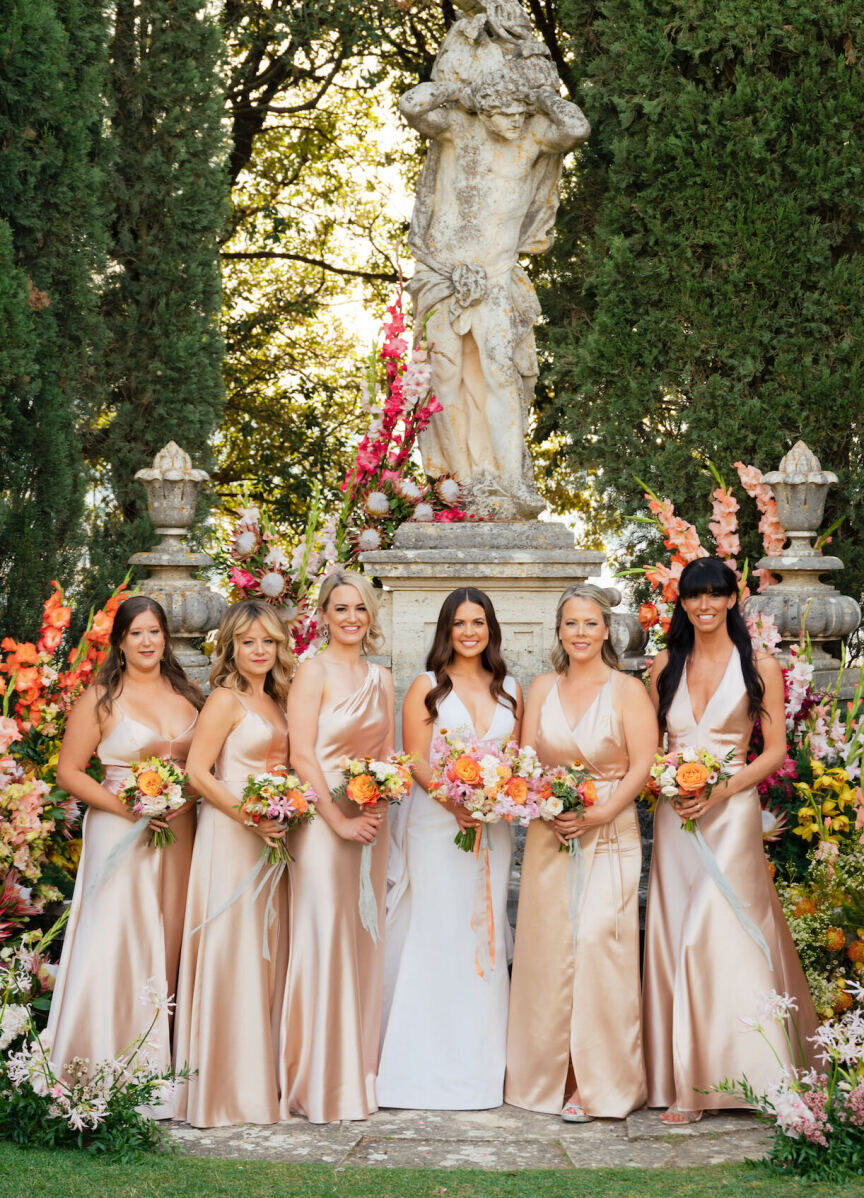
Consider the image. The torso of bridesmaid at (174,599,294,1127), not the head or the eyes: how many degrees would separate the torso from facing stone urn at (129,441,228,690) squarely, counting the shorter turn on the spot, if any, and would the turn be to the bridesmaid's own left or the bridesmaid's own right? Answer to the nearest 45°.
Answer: approximately 135° to the bridesmaid's own left

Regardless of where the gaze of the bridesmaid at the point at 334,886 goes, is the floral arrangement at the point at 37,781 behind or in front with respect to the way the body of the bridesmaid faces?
behind

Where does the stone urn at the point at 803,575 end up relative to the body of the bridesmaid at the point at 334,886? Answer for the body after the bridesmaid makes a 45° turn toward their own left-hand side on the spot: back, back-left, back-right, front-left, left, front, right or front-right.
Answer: front-left

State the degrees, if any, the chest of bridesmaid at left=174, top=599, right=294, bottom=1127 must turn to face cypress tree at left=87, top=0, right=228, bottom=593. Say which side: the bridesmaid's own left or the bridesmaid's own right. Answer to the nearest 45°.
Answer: approximately 135° to the bridesmaid's own left

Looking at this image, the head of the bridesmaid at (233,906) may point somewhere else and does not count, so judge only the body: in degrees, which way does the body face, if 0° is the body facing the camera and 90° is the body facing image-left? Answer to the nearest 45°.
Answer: approximately 315°

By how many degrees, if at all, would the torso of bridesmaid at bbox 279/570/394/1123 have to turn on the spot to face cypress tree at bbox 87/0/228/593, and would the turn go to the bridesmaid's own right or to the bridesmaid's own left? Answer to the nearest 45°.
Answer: approximately 135° to the bridesmaid's own left
